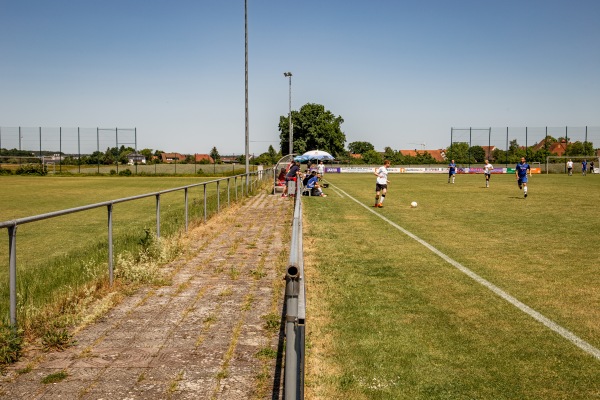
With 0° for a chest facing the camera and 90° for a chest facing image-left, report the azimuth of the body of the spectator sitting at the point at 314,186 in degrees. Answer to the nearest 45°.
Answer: approximately 270°

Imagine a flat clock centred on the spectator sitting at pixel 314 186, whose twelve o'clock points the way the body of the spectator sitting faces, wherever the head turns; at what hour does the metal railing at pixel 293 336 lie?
The metal railing is roughly at 3 o'clock from the spectator sitting.
